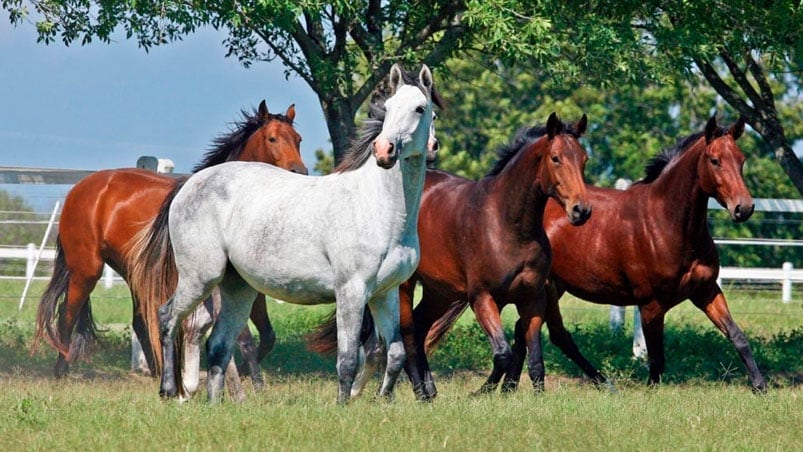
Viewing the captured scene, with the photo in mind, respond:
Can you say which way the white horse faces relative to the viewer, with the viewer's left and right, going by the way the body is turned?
facing the viewer and to the right of the viewer

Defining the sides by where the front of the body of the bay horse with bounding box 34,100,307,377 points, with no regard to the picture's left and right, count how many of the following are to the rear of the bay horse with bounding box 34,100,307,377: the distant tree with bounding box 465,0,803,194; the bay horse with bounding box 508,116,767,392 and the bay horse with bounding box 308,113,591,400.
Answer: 0

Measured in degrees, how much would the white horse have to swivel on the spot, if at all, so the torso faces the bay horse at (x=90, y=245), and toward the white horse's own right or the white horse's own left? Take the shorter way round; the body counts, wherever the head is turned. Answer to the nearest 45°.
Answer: approximately 180°

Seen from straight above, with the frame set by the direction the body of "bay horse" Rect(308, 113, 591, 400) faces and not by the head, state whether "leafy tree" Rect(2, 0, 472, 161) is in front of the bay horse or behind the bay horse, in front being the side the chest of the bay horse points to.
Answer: behind

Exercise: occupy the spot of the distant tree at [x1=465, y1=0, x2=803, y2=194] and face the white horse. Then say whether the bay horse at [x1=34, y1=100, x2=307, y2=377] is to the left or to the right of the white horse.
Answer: right

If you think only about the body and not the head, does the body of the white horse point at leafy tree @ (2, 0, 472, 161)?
no

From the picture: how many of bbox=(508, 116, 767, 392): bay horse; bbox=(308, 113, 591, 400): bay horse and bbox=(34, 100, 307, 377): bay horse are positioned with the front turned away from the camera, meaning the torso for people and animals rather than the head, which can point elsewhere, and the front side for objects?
0

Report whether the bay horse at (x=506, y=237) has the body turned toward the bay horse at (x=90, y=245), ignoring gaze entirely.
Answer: no

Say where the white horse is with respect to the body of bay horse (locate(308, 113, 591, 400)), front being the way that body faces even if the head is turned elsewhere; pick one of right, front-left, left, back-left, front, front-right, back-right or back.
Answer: right

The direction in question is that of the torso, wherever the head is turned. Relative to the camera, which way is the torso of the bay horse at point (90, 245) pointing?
to the viewer's right

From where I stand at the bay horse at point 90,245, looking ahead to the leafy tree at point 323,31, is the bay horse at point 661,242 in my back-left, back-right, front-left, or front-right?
front-right

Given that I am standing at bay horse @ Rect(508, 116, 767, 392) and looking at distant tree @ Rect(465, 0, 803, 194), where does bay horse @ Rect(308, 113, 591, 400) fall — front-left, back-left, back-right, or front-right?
back-left
